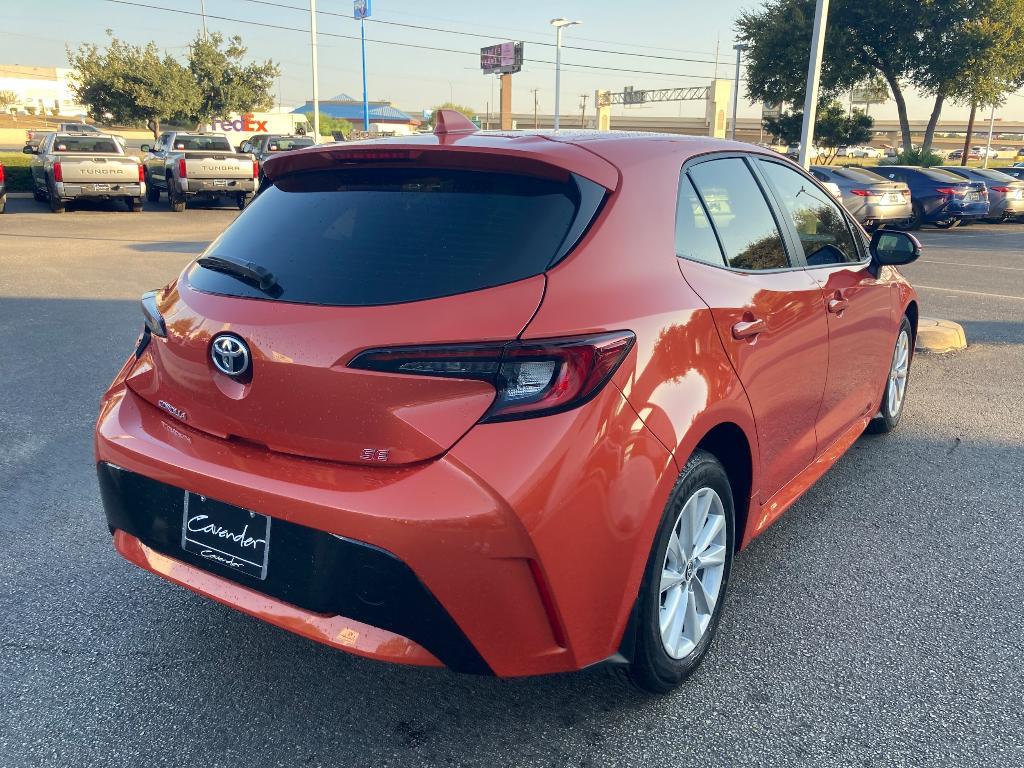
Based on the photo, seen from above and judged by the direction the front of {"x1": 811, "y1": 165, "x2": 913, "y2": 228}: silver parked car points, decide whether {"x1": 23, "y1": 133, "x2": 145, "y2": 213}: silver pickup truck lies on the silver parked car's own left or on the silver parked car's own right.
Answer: on the silver parked car's own left

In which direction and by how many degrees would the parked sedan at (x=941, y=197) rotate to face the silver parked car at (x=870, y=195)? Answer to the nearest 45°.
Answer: approximately 90° to its left

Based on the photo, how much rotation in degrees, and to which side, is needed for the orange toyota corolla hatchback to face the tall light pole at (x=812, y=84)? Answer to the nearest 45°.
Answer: approximately 45° to its left

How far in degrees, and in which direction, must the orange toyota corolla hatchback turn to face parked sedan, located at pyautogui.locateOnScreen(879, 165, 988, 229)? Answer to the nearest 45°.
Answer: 0° — it already faces it

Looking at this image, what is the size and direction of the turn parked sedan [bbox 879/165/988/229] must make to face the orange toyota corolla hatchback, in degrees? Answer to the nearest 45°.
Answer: approximately 135° to its left

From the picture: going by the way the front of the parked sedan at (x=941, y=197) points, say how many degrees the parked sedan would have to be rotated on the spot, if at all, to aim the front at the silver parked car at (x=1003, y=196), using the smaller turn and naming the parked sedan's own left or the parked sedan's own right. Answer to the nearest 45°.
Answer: approximately 90° to the parked sedan's own right

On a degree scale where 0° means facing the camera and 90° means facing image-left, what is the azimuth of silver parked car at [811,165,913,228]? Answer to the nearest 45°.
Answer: approximately 135°

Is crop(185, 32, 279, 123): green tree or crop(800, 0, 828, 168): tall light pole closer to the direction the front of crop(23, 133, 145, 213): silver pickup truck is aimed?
the green tree

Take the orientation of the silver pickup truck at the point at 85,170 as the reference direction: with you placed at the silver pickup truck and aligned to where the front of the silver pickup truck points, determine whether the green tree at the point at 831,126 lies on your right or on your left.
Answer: on your right

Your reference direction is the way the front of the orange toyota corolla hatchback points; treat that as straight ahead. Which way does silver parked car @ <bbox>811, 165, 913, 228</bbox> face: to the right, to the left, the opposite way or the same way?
to the left

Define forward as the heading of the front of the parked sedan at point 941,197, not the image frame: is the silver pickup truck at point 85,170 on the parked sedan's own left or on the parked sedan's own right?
on the parked sedan's own left

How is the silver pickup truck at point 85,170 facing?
away from the camera

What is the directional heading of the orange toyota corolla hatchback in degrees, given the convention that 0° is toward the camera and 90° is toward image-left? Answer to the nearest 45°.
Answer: approximately 225°

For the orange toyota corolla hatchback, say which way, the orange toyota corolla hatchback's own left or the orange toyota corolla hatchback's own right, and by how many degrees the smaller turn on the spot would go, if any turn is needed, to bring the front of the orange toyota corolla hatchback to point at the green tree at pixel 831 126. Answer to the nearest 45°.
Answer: approximately 45° to the orange toyota corolla hatchback's own left
